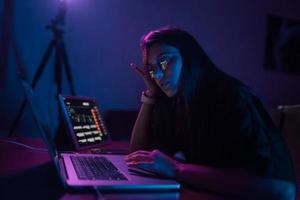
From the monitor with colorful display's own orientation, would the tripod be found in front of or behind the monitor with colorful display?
behind

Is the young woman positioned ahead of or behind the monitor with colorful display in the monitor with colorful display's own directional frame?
ahead

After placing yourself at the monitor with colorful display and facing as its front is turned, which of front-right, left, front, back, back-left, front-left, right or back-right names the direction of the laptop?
front-right

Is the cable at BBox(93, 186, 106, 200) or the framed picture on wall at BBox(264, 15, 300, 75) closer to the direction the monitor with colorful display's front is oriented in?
the cable

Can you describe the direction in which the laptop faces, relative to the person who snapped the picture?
facing to the right of the viewer

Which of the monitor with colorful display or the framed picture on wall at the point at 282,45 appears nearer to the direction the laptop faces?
the framed picture on wall

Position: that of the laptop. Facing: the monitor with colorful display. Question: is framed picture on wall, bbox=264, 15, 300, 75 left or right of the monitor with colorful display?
right

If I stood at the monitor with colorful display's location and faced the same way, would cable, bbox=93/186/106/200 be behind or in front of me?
in front

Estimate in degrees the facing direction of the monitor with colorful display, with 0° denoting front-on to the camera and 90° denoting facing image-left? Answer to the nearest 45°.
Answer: approximately 315°

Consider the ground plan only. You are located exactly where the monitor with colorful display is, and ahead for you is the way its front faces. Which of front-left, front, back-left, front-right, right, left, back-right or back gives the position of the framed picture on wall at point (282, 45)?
left
